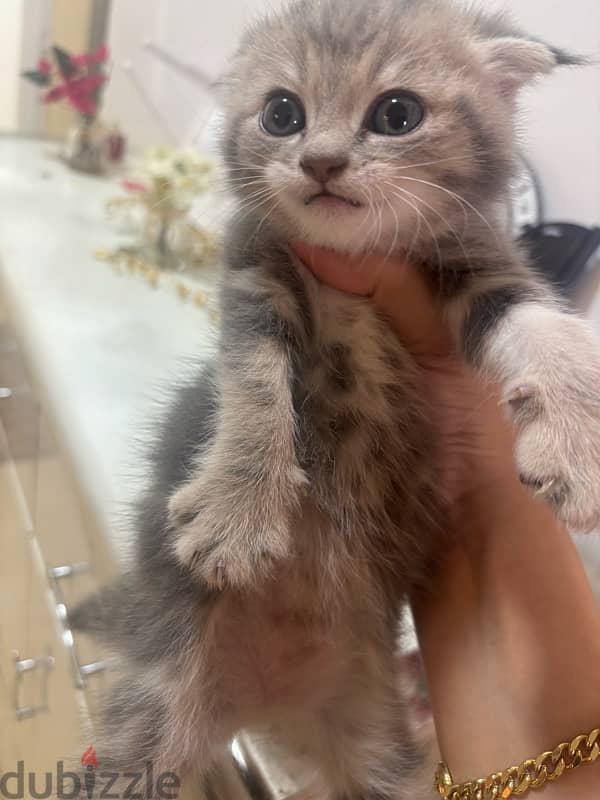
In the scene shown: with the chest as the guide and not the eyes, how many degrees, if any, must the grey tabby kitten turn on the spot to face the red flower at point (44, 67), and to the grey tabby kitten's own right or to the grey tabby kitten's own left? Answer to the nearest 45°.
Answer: approximately 135° to the grey tabby kitten's own right

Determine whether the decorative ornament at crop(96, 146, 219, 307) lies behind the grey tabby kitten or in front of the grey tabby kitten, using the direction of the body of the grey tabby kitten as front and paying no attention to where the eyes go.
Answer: behind

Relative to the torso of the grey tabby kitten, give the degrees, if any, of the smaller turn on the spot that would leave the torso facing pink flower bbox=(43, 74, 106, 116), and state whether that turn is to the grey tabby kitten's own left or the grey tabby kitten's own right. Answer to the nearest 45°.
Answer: approximately 135° to the grey tabby kitten's own right

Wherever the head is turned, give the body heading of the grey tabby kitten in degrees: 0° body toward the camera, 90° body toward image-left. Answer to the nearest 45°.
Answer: approximately 0°

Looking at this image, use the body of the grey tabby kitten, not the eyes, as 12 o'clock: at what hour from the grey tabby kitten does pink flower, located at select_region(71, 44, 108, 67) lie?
The pink flower is roughly at 5 o'clock from the grey tabby kitten.

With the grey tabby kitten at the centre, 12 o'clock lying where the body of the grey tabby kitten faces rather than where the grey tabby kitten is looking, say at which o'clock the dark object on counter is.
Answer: The dark object on counter is roughly at 7 o'clock from the grey tabby kitten.

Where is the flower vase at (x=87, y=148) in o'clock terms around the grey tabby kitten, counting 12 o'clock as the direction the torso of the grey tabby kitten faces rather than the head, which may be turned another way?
The flower vase is roughly at 5 o'clock from the grey tabby kitten.
